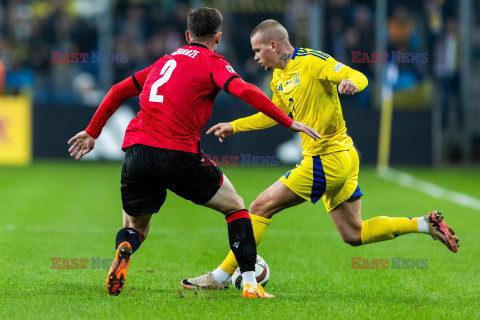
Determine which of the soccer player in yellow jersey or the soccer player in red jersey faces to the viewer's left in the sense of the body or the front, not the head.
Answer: the soccer player in yellow jersey

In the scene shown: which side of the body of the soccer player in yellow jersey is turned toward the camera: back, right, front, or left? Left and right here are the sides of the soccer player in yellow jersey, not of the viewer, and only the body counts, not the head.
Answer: left

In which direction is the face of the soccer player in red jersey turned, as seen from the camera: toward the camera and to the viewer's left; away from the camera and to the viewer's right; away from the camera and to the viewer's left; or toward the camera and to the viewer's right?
away from the camera and to the viewer's right

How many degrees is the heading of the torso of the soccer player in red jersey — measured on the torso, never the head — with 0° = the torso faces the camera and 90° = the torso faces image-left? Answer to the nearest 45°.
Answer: approximately 225°

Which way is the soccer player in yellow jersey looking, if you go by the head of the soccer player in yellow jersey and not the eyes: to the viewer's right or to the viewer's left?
to the viewer's left

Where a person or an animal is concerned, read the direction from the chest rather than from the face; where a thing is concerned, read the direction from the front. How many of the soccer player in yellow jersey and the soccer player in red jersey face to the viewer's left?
1

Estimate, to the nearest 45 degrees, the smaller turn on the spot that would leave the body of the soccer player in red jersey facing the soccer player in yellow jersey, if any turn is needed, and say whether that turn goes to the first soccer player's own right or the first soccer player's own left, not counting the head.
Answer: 0° — they already face them
